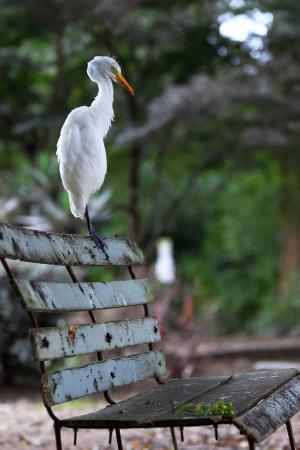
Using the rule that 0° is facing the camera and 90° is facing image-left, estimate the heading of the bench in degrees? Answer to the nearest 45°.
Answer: approximately 315°

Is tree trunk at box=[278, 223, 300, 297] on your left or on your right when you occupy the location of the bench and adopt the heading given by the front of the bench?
on your left
